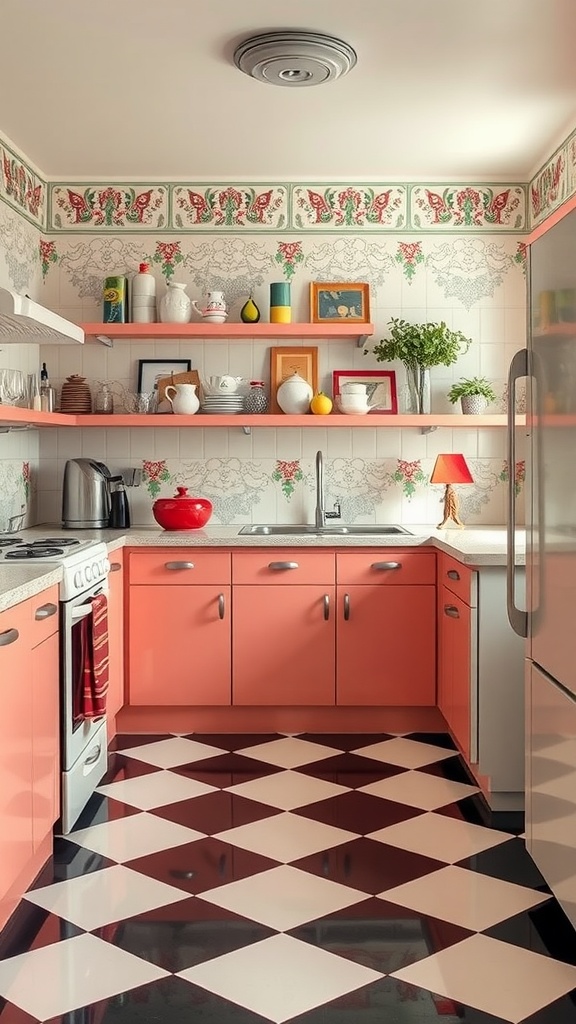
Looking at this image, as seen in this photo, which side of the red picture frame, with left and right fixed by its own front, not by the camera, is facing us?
front

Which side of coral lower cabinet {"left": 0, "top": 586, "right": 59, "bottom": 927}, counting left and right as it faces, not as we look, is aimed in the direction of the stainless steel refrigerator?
front

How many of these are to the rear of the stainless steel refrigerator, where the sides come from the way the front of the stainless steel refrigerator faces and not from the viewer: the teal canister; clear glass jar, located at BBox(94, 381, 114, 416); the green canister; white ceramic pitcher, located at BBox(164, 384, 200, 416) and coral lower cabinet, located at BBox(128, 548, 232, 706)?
0

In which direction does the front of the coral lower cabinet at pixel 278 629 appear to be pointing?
toward the camera

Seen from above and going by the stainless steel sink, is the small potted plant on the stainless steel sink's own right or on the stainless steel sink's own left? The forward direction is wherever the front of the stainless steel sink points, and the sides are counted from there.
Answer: on the stainless steel sink's own left

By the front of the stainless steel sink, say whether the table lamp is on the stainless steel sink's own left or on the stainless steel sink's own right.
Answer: on the stainless steel sink's own left

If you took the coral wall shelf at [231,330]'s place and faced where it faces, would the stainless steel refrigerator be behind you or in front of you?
in front

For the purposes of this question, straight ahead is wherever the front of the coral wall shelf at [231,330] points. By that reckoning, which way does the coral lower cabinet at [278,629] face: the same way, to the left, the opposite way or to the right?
the same way

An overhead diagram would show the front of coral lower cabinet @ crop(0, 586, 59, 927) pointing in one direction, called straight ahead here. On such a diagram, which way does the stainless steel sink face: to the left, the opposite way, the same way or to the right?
to the right

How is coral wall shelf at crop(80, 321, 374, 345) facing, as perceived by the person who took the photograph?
facing the viewer

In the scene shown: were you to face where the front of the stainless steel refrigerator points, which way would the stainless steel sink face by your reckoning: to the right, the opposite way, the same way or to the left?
to the left

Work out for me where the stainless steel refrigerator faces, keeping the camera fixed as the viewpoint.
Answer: facing to the left of the viewer

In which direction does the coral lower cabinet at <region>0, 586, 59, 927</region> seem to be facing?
to the viewer's right

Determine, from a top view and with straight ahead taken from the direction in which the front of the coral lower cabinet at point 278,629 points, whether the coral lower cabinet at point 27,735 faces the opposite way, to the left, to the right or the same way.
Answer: to the left
